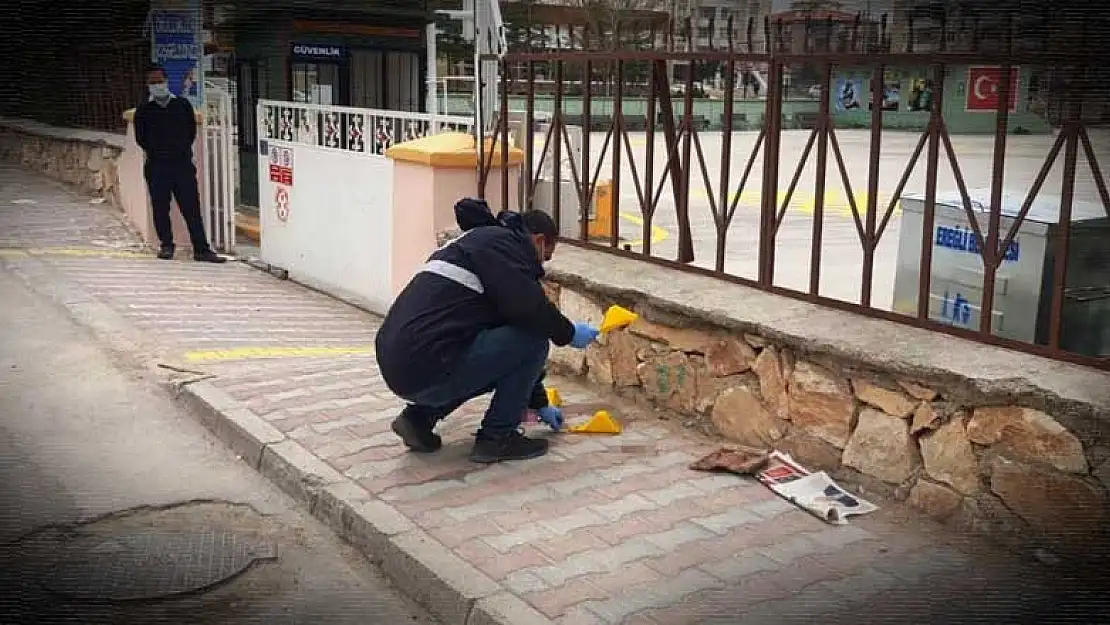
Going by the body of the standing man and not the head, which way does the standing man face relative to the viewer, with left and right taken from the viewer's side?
facing the viewer

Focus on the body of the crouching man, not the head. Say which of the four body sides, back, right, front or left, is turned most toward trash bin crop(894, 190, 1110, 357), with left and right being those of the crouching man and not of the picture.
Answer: front

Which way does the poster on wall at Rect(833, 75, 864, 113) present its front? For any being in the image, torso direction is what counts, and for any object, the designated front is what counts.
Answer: toward the camera

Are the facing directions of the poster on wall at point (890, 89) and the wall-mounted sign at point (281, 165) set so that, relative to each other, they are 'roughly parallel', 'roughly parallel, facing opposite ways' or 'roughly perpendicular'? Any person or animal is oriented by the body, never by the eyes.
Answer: roughly parallel

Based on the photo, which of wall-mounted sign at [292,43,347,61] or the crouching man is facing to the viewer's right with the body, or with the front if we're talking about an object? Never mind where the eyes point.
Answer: the crouching man

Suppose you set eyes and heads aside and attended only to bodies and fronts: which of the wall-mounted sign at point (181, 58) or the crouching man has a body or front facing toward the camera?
the wall-mounted sign

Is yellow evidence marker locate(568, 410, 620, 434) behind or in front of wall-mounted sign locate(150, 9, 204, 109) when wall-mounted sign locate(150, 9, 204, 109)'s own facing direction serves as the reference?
in front

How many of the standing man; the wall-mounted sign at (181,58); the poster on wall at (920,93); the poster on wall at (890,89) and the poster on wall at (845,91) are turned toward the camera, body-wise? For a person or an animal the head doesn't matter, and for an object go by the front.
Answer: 5

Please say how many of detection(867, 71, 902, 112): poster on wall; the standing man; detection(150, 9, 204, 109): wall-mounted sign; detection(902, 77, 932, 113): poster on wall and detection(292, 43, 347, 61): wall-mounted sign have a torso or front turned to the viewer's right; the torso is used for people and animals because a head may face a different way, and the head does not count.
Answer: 0

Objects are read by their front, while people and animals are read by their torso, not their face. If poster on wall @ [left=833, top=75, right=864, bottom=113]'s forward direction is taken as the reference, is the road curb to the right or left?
on its right

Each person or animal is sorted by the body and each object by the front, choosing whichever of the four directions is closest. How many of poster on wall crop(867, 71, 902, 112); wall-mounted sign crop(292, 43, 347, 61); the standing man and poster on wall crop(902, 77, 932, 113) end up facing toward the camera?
4

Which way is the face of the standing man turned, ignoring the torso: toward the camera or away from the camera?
toward the camera

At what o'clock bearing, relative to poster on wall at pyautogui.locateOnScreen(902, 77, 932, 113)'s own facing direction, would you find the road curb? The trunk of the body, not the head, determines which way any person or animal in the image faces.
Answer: The road curb is roughly at 12 o'clock from the poster on wall.

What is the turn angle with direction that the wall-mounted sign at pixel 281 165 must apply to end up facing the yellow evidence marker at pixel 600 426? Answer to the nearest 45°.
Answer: approximately 45° to its left

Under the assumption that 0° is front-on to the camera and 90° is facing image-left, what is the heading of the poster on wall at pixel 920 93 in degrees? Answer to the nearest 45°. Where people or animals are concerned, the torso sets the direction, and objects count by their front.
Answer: approximately 0°

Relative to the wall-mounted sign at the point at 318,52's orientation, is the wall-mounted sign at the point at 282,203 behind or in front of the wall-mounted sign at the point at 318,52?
in front

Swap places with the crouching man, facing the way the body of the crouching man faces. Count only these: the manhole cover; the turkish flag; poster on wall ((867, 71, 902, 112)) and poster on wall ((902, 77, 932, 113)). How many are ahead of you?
3

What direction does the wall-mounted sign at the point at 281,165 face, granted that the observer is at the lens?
facing the viewer and to the left of the viewer

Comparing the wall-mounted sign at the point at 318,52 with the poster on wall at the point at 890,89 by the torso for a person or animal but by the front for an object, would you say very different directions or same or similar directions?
same or similar directions

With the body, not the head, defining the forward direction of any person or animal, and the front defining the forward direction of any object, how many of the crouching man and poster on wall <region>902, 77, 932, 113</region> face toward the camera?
1
